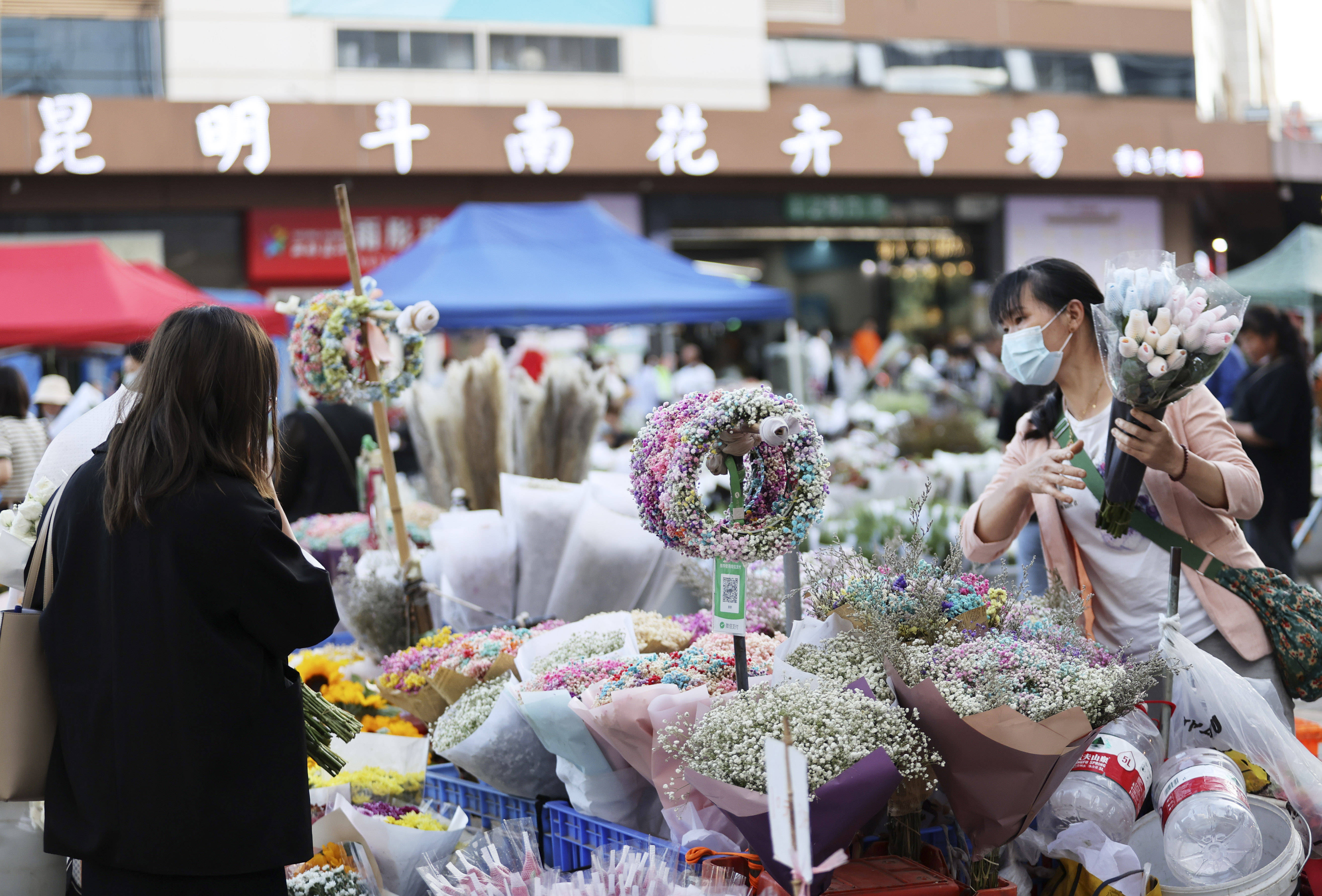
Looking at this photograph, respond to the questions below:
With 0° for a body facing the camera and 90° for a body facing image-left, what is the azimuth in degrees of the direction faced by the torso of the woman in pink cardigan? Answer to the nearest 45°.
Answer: approximately 45°

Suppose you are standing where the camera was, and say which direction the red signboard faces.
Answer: facing the viewer

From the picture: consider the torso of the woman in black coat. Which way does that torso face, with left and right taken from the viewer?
facing away from the viewer and to the right of the viewer

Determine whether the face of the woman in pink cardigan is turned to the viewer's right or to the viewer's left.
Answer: to the viewer's left

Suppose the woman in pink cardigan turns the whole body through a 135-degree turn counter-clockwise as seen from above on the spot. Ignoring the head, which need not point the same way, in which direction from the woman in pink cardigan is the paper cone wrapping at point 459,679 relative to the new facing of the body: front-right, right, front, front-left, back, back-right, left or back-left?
back

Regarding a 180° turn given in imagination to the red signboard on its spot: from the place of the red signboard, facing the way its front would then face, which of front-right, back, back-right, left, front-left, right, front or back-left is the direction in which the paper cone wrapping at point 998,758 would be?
back

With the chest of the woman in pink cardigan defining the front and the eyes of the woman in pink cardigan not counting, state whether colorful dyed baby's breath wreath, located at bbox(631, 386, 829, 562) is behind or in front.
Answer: in front

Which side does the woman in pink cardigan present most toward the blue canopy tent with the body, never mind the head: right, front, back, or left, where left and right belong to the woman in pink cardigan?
right

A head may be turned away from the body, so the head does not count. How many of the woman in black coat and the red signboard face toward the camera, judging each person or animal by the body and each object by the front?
1

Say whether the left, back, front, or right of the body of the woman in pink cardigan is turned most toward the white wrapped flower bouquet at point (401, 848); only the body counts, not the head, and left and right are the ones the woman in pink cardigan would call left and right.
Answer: front

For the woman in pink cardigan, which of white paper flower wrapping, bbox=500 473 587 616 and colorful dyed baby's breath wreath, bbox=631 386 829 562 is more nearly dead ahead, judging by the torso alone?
the colorful dyed baby's breath wreath

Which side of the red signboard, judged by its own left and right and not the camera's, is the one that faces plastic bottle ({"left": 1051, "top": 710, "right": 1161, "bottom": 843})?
front

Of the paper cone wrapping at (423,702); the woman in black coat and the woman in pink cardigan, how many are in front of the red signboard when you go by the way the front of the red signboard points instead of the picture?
3

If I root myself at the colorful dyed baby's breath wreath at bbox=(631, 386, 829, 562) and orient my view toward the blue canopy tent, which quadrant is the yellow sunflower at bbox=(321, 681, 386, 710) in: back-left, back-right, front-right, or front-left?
front-left

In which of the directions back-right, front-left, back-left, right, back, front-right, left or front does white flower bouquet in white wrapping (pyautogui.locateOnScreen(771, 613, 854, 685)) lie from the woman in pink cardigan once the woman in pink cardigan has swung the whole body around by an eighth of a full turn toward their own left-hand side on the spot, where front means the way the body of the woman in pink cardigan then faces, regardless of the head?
front-right
